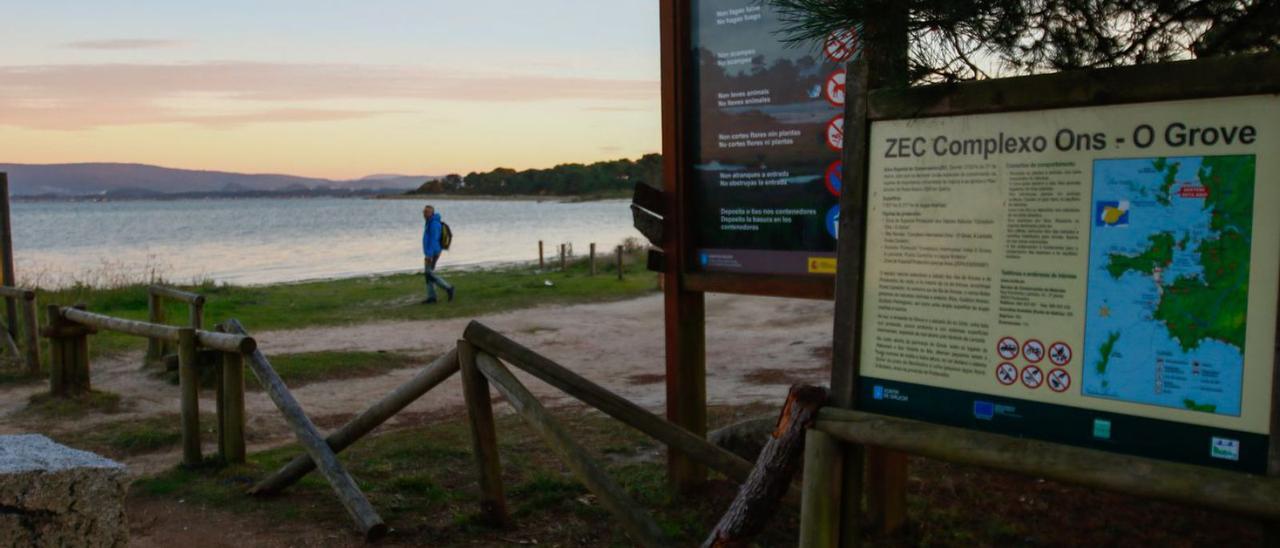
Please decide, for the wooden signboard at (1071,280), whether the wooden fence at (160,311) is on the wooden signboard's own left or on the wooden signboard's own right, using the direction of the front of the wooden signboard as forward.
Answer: on the wooden signboard's own right

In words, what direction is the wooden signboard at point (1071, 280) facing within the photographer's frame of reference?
facing the viewer and to the left of the viewer

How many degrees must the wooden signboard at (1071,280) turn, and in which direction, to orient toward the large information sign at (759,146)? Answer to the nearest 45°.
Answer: approximately 90° to its right

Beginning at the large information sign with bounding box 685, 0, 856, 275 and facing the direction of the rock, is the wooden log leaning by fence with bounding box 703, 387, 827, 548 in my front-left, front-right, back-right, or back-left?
front-left

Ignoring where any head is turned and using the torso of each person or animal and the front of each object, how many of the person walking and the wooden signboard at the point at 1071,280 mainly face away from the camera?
0

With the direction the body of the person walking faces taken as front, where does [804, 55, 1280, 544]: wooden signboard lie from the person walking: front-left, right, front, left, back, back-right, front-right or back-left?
left

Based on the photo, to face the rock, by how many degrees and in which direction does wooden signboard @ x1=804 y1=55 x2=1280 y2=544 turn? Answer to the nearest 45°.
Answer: approximately 45° to its right

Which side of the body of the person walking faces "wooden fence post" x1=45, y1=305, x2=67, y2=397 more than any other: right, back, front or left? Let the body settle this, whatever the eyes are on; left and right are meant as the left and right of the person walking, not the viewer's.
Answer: left
